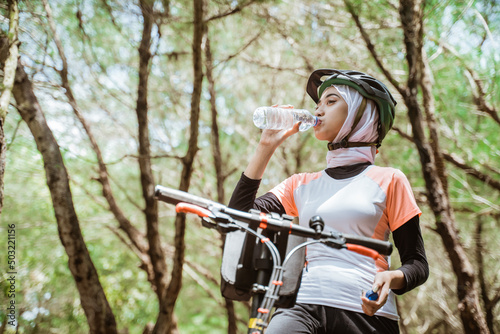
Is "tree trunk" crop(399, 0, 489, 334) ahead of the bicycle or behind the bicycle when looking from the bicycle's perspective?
behind

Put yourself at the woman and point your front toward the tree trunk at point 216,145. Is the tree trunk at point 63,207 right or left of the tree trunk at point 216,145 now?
left

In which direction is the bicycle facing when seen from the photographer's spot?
facing the viewer

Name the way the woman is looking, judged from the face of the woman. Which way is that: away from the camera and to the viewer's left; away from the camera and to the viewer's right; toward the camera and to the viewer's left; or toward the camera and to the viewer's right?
toward the camera and to the viewer's left

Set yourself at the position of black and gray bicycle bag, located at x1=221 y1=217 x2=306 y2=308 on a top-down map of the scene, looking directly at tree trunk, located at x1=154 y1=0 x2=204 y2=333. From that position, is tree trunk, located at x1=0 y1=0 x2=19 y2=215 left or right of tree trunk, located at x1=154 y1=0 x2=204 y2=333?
left

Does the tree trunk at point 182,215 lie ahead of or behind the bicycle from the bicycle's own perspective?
behind

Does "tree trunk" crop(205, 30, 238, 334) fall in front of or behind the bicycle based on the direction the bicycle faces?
behind

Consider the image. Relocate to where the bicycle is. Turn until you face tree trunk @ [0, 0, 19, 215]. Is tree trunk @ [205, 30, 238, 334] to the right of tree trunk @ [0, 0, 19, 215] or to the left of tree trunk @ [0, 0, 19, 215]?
right

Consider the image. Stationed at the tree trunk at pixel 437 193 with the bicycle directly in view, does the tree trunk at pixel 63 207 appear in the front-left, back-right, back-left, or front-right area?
front-right
